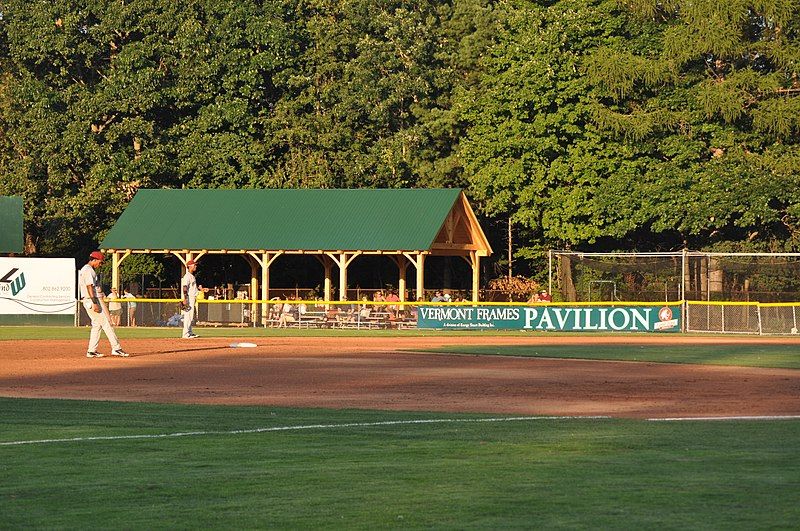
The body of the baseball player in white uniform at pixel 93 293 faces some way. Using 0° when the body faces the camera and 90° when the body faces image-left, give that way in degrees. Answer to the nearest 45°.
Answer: approximately 270°

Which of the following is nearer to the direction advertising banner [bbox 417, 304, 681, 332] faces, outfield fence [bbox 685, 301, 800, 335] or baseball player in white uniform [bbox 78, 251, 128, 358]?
the baseball player in white uniform

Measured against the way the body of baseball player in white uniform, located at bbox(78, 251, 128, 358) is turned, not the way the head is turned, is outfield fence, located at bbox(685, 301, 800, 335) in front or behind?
in front

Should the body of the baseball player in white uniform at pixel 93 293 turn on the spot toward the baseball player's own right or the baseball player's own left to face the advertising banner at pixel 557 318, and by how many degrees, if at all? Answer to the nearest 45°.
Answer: approximately 45° to the baseball player's own left

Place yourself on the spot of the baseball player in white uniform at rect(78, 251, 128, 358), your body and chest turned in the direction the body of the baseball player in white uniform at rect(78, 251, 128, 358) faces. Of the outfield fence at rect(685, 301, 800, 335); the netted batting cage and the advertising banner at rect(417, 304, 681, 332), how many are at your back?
0

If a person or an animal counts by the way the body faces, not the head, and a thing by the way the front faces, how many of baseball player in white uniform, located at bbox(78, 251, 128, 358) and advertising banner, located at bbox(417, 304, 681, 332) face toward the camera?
1

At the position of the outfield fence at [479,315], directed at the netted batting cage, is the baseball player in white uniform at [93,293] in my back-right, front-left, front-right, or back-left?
back-right

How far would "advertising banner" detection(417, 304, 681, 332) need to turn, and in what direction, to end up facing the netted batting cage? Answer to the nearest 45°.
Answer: approximately 90° to its left

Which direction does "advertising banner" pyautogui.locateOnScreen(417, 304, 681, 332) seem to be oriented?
toward the camera

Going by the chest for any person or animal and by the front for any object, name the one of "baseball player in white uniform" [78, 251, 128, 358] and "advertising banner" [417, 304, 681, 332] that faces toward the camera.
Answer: the advertising banner

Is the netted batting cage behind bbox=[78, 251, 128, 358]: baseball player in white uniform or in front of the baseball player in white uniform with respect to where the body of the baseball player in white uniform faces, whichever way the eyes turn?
in front

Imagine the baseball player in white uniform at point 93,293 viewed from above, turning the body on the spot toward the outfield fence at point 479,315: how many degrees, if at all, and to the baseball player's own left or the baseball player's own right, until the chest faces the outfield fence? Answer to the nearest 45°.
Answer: approximately 45° to the baseball player's own left

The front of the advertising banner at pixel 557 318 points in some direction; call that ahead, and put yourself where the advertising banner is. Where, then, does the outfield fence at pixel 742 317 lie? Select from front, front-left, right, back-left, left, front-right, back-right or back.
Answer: left
